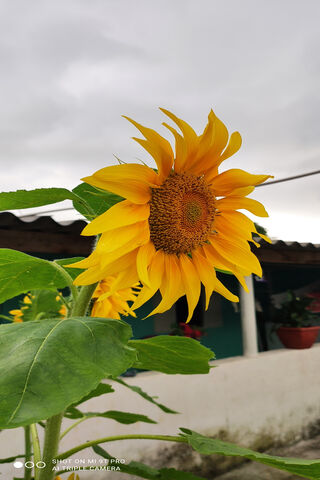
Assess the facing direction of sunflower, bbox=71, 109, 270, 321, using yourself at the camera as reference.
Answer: facing the viewer and to the right of the viewer

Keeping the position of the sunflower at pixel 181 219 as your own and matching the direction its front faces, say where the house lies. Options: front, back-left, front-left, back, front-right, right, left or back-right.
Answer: back-left

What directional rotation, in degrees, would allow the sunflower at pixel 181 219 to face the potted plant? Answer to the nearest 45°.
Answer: approximately 135° to its left
